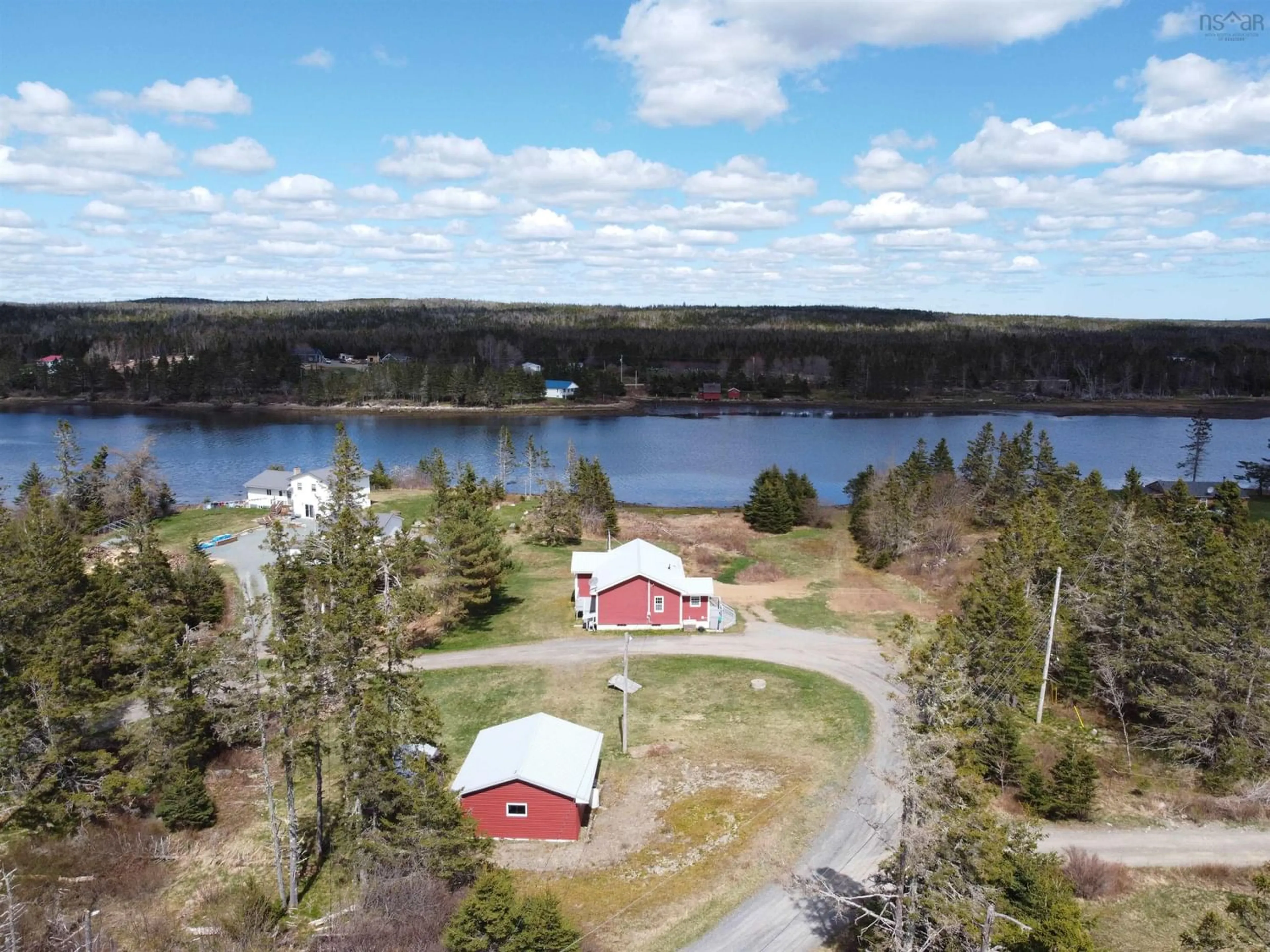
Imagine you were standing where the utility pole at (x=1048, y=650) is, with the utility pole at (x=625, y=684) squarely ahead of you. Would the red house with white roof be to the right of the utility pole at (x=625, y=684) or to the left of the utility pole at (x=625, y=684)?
right

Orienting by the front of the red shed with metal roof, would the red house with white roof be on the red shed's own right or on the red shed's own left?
on the red shed's own left

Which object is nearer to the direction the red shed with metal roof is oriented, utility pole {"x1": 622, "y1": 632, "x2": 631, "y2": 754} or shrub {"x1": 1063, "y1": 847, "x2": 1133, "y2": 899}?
the shrub
